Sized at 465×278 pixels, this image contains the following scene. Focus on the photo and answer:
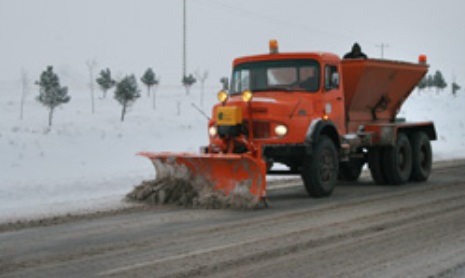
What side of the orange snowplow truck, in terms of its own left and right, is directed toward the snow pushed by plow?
front

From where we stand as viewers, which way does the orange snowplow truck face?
facing the viewer and to the left of the viewer
